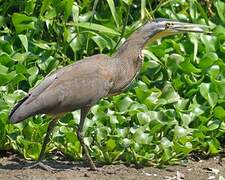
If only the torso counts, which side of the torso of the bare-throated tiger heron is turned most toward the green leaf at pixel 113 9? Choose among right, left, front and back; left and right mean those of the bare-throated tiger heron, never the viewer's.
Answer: left

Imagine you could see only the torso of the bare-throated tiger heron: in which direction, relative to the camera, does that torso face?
to the viewer's right

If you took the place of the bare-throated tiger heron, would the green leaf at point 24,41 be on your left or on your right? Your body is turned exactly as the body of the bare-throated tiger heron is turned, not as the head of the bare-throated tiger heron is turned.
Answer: on your left

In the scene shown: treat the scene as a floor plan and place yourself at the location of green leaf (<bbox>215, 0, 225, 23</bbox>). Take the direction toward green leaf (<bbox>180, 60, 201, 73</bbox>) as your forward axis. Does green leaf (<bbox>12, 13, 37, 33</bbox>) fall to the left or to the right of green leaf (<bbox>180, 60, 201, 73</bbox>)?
right

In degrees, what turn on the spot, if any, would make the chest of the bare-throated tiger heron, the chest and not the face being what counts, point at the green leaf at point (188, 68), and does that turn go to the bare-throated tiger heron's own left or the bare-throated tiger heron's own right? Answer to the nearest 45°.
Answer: approximately 45° to the bare-throated tiger heron's own left

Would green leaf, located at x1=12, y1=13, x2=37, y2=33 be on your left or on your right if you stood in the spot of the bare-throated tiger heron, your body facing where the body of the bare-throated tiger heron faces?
on your left
